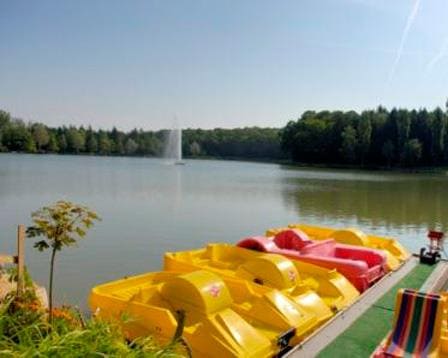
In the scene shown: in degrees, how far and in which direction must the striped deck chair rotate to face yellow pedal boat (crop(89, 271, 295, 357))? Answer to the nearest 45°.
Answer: approximately 45° to its right

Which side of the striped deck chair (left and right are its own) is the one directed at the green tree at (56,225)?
right

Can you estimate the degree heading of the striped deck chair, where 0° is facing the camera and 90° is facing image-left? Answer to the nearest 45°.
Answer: approximately 45°

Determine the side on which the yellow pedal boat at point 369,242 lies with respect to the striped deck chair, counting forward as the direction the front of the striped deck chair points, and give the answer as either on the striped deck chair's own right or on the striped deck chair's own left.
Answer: on the striped deck chair's own right

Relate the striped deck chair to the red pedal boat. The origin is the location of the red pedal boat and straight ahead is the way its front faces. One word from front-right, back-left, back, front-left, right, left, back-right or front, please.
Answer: back-left

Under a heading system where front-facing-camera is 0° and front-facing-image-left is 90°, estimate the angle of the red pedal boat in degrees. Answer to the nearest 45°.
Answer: approximately 135°
